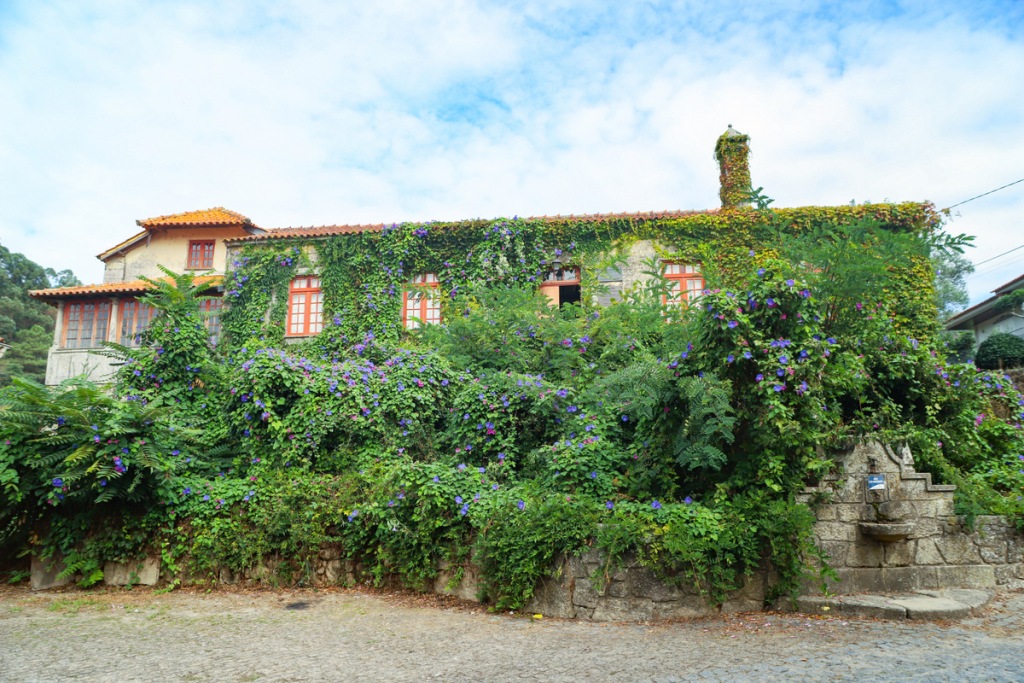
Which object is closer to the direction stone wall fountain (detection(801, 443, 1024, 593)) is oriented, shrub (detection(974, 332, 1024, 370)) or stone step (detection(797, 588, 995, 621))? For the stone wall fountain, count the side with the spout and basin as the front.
the stone step

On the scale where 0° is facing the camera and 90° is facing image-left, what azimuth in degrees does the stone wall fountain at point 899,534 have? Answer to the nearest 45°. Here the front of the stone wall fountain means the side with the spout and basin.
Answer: approximately 0°

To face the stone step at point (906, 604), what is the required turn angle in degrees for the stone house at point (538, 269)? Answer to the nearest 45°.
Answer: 0° — it already faces it

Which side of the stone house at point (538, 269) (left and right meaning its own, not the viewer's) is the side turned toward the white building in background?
left

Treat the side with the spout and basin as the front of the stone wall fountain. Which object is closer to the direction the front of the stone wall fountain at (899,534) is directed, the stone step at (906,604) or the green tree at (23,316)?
the stone step

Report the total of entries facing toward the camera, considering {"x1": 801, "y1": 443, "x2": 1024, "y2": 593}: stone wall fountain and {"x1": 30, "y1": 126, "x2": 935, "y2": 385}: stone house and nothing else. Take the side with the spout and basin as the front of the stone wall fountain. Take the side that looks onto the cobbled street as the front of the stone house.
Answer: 2

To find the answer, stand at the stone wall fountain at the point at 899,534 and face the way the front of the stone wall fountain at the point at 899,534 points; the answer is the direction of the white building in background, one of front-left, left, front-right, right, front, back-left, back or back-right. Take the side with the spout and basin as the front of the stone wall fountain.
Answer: back

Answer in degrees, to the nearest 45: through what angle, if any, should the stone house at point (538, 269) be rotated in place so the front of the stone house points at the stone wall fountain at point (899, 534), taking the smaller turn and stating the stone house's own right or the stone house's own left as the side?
0° — it already faces it

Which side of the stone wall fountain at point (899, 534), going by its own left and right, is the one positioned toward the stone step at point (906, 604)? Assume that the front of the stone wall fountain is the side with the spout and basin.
front

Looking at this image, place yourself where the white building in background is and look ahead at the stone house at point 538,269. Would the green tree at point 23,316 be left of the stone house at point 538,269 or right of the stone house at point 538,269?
right

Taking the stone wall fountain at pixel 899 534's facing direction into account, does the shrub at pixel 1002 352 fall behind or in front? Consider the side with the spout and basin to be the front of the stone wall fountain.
behind
